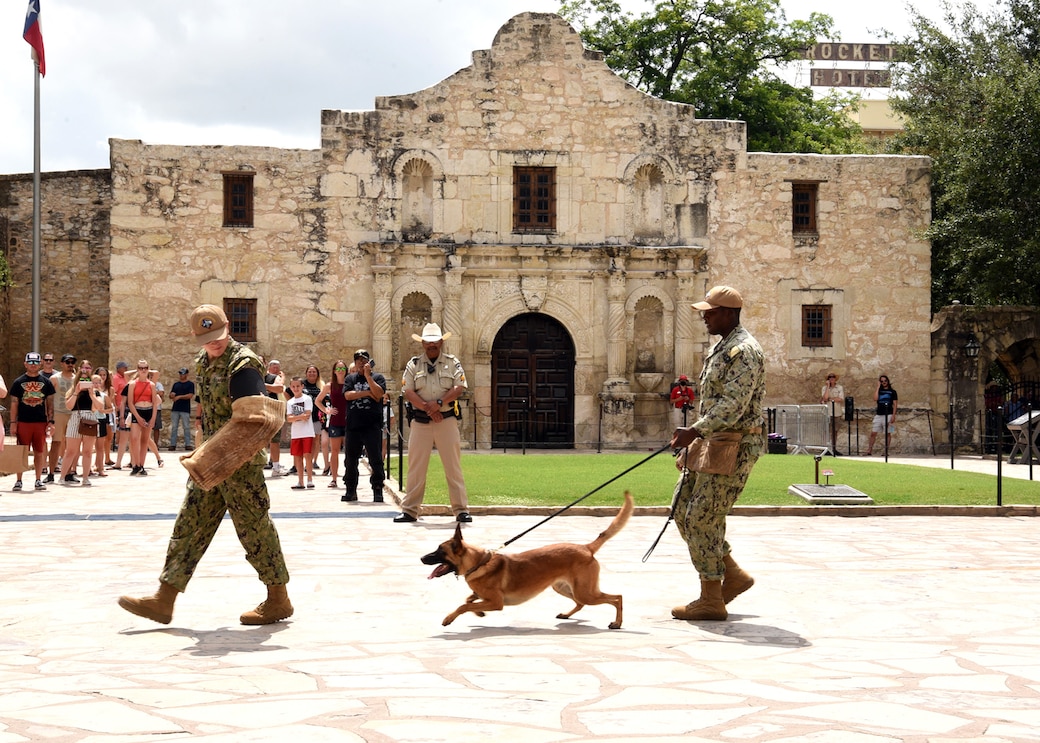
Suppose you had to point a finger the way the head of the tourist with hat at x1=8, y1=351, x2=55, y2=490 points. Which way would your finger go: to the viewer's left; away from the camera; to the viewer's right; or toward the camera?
toward the camera

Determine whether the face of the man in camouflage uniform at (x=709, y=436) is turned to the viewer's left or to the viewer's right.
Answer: to the viewer's left

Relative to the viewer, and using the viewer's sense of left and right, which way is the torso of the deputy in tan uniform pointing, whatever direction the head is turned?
facing the viewer

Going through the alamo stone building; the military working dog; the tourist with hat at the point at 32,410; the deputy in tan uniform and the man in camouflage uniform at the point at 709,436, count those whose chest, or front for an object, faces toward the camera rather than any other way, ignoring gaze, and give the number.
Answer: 3

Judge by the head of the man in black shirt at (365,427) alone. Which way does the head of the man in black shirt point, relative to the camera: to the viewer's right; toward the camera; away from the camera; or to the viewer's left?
toward the camera

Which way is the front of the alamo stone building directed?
toward the camera

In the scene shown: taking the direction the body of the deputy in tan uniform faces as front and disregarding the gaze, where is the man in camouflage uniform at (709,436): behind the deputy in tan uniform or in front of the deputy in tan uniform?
in front

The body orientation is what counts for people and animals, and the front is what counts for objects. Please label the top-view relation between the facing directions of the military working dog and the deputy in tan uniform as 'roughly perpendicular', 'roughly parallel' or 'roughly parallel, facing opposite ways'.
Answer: roughly perpendicular

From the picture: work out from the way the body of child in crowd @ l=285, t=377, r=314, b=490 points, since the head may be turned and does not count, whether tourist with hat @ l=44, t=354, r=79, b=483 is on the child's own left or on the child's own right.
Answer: on the child's own right

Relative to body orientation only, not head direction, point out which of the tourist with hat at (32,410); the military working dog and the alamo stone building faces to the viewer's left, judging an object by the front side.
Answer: the military working dog

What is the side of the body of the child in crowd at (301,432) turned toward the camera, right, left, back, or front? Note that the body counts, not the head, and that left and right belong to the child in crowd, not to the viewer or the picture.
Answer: front

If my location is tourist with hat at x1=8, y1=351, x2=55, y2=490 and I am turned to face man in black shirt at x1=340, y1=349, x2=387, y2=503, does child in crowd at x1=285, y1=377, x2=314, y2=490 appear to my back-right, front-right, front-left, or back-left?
front-left

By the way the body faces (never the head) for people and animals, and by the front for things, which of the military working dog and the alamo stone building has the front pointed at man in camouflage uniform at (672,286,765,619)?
the alamo stone building

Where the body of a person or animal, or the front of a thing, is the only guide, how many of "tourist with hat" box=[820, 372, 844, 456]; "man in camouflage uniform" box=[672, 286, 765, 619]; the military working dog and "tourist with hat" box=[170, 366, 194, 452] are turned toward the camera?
2

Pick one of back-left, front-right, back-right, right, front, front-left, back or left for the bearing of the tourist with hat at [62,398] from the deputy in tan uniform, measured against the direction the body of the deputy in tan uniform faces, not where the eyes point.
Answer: back-right

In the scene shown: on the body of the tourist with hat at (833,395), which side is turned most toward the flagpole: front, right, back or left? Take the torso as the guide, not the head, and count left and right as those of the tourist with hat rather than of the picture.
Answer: right

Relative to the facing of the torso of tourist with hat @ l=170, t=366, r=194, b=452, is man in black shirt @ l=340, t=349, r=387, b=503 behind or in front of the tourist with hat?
in front

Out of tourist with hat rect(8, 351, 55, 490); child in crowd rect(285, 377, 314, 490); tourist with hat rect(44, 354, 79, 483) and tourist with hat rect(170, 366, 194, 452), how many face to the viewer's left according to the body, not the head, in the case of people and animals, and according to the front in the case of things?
0

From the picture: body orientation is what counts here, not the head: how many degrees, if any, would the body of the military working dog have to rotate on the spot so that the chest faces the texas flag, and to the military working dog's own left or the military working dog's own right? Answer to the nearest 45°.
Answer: approximately 45° to the military working dog's own right
